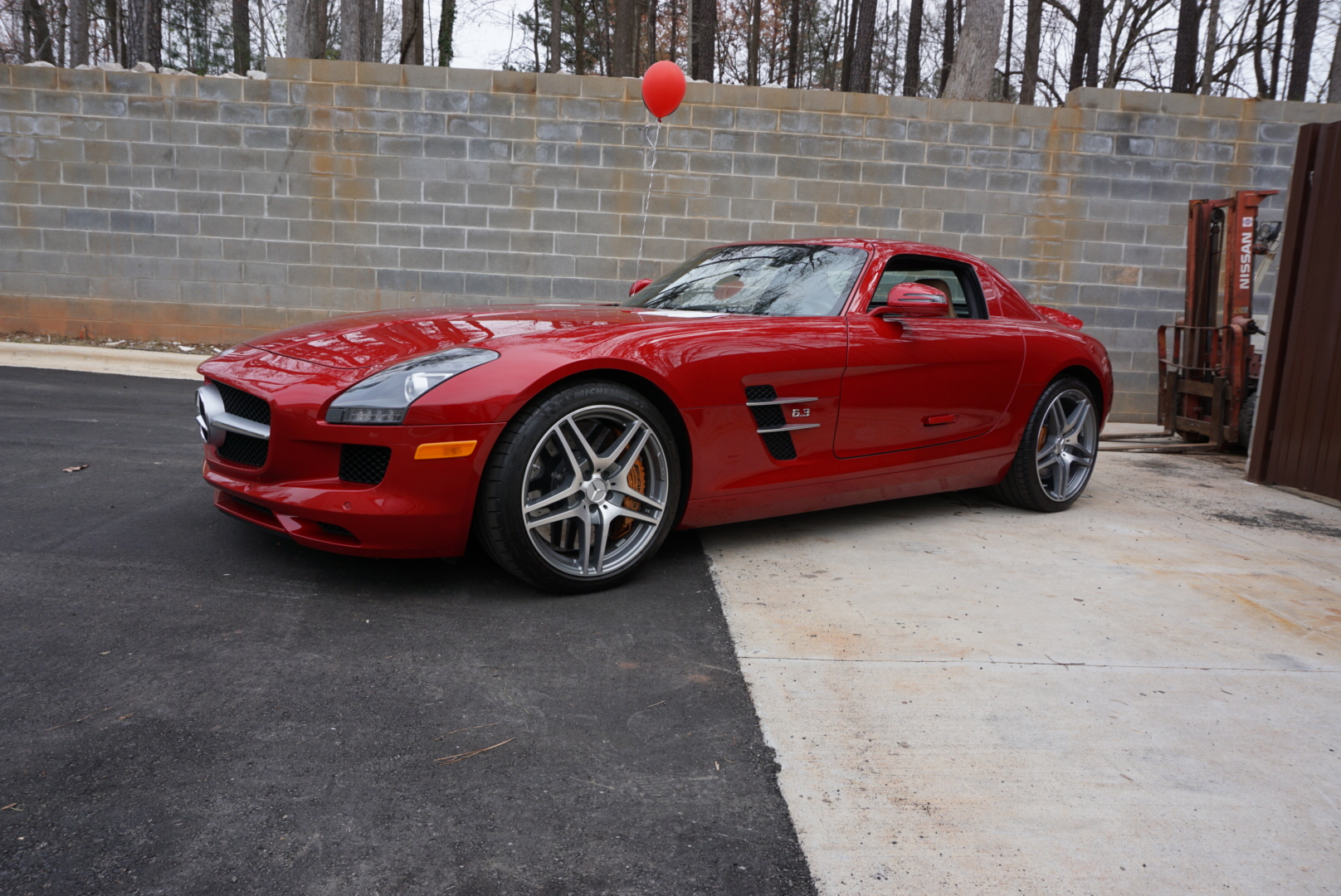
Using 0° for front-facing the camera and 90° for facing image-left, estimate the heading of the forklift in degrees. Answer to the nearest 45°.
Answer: approximately 45°

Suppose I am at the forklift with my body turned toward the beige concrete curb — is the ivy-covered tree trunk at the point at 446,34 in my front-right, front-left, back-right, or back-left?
front-right

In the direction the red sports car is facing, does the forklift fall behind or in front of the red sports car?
behind

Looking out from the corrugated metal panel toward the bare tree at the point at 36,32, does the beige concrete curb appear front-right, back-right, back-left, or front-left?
front-left

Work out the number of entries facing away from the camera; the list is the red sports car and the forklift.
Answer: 0

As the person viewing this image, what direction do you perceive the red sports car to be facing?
facing the viewer and to the left of the viewer

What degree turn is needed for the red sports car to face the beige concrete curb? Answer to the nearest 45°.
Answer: approximately 90° to its right

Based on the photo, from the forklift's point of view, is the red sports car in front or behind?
in front

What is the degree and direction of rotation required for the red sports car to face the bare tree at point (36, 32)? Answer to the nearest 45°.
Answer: approximately 90° to its right

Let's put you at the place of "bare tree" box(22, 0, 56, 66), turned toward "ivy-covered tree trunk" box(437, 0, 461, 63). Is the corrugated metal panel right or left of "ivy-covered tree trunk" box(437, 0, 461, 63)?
right
